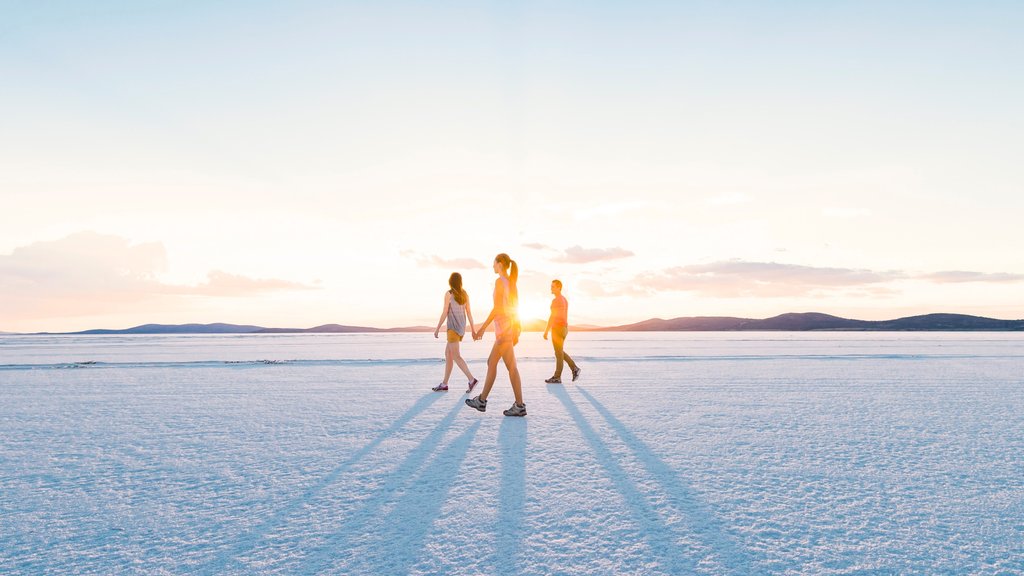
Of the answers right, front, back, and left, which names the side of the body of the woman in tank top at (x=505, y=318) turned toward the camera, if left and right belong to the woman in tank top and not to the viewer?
left

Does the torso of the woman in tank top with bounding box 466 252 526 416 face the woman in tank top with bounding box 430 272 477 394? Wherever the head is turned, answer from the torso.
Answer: no

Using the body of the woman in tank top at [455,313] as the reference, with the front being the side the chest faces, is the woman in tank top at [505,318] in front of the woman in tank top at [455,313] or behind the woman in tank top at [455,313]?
behind

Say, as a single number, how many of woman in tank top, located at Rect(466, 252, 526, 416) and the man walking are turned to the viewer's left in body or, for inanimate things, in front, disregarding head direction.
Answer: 2

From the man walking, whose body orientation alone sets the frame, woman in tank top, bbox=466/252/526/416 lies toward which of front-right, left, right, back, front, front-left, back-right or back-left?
left

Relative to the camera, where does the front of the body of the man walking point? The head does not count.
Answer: to the viewer's left

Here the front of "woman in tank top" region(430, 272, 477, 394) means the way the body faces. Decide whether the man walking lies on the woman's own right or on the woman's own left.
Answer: on the woman's own right

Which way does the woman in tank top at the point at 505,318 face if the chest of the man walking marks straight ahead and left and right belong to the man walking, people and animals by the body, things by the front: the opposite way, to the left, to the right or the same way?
the same way

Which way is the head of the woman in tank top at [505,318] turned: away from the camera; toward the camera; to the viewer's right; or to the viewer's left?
to the viewer's left

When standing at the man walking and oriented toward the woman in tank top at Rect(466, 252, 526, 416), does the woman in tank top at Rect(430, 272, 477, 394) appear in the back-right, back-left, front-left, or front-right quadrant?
front-right

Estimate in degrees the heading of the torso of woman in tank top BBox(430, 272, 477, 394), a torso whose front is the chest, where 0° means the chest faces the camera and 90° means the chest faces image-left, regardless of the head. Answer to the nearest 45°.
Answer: approximately 135°

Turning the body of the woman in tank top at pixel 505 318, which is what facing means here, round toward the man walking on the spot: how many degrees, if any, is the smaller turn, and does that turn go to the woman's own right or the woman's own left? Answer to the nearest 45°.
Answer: approximately 90° to the woman's own right
